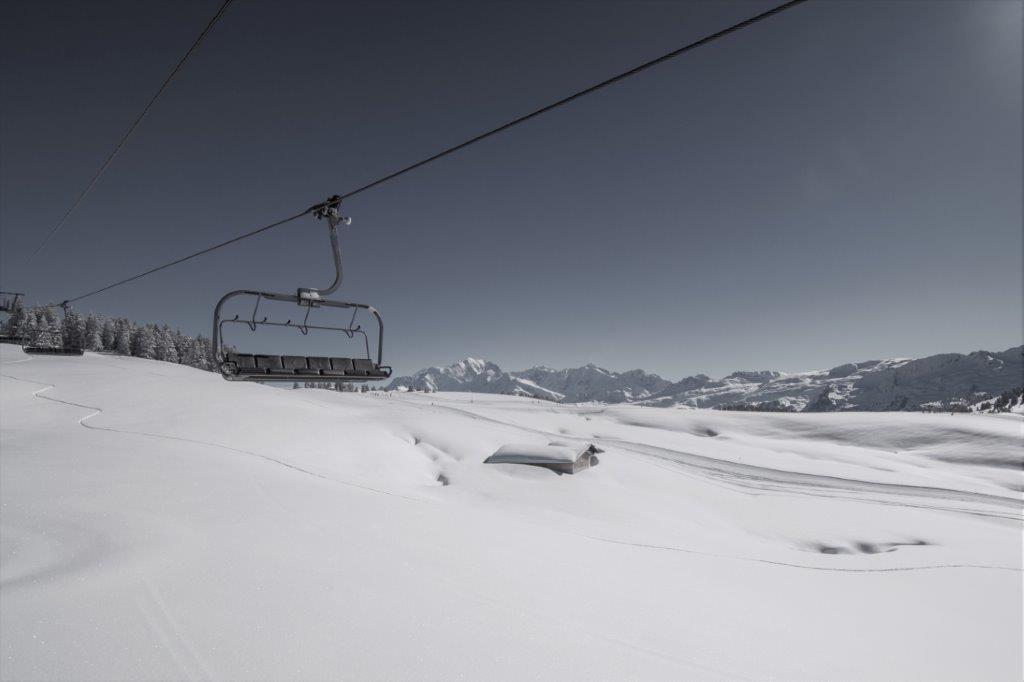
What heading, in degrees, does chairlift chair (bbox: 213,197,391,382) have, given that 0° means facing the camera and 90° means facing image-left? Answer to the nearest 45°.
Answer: approximately 315°
